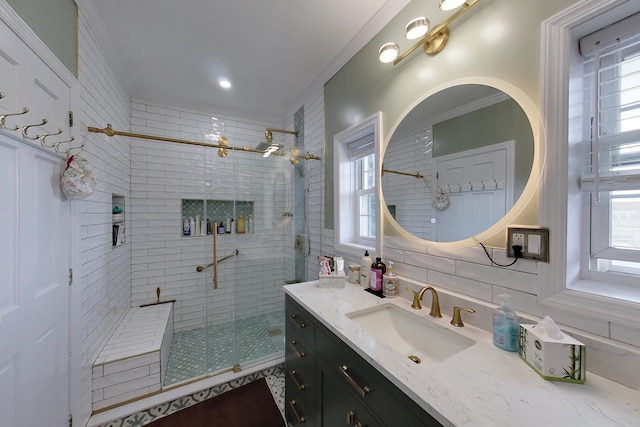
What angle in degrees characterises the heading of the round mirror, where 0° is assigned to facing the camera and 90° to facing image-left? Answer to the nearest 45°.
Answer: approximately 45°

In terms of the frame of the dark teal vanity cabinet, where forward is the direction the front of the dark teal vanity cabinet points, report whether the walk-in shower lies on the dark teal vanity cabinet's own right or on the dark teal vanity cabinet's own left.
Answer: on the dark teal vanity cabinet's own right

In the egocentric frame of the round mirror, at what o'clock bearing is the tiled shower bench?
The tiled shower bench is roughly at 1 o'clock from the round mirror.

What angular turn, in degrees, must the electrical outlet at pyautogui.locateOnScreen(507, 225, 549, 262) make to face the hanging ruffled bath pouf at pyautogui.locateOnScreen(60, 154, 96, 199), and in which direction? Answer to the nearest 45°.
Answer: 0° — it already faces it

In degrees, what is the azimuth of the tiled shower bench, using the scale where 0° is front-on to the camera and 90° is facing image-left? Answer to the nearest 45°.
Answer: approximately 270°

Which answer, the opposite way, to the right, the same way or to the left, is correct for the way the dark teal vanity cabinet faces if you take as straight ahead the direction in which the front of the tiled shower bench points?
the opposite way

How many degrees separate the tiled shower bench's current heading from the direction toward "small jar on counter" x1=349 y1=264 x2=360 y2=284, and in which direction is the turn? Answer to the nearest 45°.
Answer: approximately 45° to its right

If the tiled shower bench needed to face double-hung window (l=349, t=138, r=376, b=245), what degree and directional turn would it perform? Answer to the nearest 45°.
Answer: approximately 45° to its right

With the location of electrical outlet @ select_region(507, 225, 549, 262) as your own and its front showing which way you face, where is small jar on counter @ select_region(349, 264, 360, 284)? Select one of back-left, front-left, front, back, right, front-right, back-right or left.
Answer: front-right

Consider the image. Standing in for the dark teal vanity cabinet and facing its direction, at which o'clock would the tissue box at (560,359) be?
The tissue box is roughly at 8 o'clock from the dark teal vanity cabinet.
